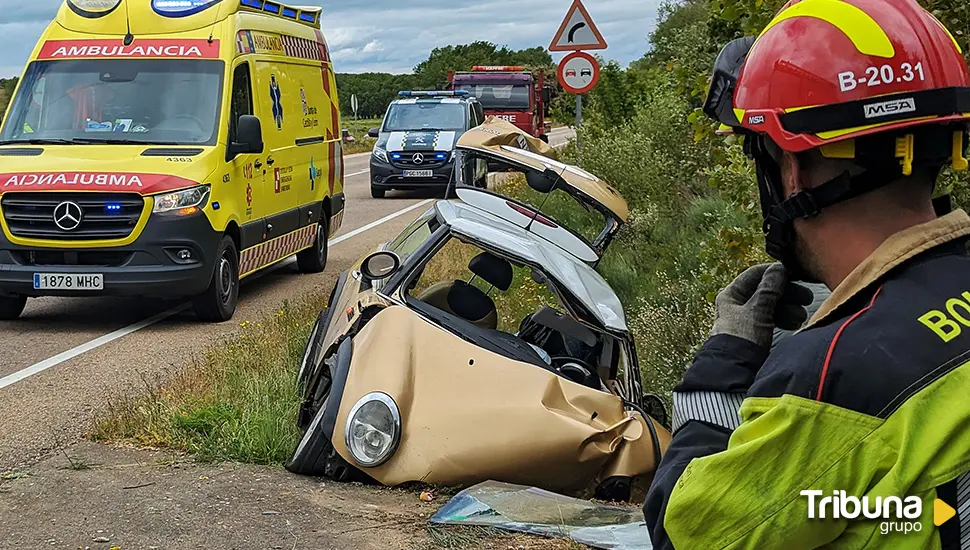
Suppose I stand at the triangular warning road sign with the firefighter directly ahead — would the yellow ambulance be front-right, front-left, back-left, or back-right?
front-right

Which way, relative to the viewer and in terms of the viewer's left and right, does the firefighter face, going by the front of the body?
facing away from the viewer and to the left of the viewer

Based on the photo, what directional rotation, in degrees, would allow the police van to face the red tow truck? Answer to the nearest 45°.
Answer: approximately 180°

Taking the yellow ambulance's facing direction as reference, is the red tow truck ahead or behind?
behind

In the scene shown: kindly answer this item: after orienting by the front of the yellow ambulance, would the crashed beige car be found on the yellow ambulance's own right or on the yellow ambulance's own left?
on the yellow ambulance's own left

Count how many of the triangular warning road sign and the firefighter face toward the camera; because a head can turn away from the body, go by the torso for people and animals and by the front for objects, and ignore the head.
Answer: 1

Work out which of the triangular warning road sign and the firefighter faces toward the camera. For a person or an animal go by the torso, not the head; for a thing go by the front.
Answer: the triangular warning road sign

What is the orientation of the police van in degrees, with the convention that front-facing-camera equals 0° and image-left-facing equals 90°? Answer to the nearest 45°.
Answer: approximately 0°

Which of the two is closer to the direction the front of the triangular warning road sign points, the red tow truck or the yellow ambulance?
the yellow ambulance

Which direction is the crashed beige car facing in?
toward the camera

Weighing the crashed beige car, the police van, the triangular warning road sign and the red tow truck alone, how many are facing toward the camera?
4

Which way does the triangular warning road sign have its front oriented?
toward the camera

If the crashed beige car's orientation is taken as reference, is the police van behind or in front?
behind

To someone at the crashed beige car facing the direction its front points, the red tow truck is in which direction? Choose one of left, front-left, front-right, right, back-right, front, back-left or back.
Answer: back

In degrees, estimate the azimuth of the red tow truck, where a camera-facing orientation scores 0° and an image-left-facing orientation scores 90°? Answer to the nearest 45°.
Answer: approximately 0°

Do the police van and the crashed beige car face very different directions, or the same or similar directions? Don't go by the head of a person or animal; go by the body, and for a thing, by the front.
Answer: same or similar directions

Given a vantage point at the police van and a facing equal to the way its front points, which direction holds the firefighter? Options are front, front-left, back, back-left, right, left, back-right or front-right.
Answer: front

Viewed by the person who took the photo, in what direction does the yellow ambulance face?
facing the viewer and to the left of the viewer

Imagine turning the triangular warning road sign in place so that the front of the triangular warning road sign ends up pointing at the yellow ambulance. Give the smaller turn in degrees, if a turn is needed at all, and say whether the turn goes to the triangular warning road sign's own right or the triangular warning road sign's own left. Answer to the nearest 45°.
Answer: approximately 45° to the triangular warning road sign's own right

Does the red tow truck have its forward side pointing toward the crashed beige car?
yes

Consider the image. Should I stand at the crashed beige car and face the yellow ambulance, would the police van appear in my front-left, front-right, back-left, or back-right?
front-right
